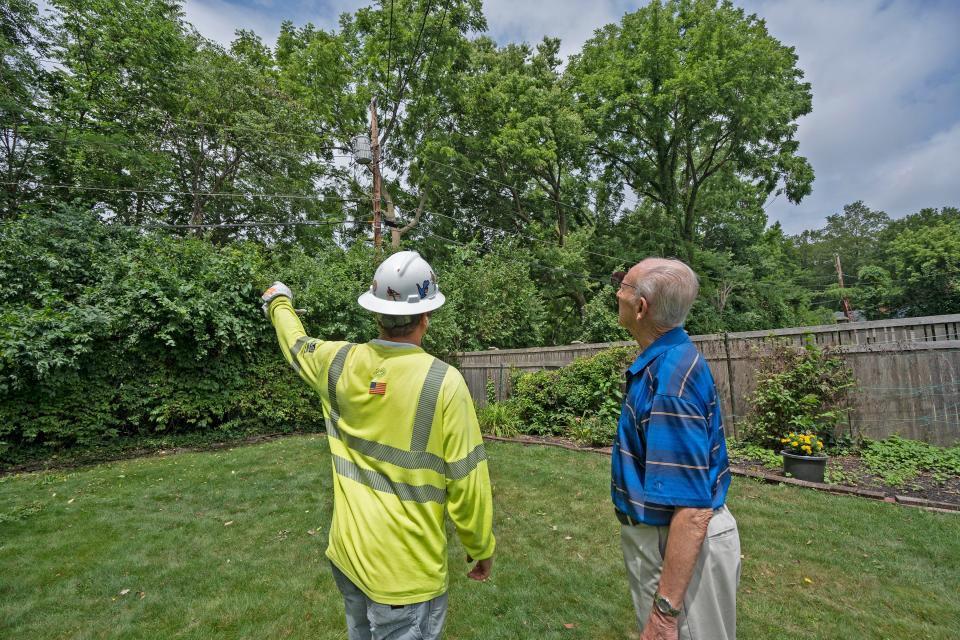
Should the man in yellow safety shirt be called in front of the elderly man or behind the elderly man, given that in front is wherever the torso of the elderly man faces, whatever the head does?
in front

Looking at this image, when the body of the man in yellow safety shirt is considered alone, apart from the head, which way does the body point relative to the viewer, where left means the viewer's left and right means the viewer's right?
facing away from the viewer

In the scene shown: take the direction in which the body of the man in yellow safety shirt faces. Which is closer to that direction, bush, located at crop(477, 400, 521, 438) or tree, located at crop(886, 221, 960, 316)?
the bush

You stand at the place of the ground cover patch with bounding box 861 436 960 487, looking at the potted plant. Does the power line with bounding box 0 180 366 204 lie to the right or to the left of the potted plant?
right

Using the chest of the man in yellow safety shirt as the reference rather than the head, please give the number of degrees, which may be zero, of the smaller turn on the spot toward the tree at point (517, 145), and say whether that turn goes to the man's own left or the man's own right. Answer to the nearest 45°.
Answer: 0° — they already face it

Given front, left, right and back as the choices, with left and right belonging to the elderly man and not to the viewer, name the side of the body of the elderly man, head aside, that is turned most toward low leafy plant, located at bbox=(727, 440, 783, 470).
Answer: right

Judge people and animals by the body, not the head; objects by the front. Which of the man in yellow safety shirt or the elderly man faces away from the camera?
the man in yellow safety shirt

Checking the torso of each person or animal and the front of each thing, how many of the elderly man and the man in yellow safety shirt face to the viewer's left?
1

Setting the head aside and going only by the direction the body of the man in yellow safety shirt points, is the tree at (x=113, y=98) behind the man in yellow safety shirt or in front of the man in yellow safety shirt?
in front

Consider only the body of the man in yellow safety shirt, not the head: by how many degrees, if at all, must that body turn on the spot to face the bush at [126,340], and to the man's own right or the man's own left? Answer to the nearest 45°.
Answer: approximately 45° to the man's own left

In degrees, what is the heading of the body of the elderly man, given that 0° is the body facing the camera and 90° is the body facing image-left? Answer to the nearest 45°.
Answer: approximately 90°

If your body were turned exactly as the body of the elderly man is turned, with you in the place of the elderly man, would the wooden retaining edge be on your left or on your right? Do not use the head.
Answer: on your right

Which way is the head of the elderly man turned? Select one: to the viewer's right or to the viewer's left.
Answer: to the viewer's left
